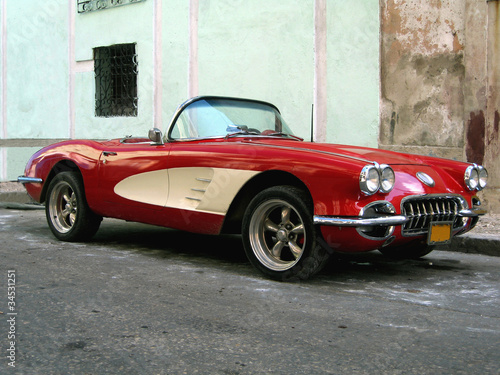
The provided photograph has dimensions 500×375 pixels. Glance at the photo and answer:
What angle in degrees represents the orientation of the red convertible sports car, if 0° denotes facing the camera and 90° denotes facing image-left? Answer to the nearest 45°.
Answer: approximately 315°
